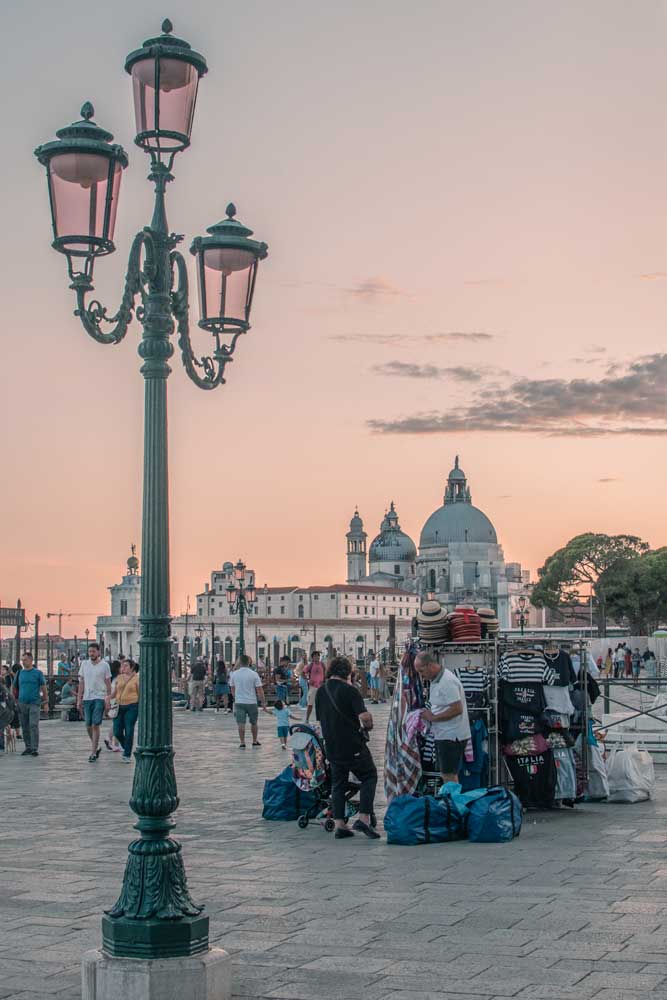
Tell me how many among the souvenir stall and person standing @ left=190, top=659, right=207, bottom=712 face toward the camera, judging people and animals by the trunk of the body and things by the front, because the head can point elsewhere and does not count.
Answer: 1

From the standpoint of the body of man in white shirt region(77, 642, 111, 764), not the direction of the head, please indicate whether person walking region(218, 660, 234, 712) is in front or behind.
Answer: behind

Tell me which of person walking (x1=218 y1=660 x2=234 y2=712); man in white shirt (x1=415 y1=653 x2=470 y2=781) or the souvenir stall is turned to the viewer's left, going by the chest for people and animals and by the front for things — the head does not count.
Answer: the man in white shirt

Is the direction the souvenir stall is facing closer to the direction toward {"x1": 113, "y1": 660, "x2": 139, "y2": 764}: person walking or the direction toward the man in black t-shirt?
the man in black t-shirt

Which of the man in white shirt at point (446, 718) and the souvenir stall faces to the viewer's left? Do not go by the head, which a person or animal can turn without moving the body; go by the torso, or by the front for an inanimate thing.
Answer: the man in white shirt

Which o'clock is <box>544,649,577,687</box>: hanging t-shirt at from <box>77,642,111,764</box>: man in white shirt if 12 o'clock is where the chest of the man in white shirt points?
The hanging t-shirt is roughly at 11 o'clock from the man in white shirt.

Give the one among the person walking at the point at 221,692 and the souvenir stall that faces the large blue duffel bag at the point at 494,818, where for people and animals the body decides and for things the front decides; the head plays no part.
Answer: the souvenir stall

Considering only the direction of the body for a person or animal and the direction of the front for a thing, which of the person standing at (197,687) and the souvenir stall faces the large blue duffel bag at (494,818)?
the souvenir stall

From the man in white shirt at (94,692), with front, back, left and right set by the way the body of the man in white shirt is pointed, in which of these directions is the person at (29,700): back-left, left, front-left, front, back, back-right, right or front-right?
back-right

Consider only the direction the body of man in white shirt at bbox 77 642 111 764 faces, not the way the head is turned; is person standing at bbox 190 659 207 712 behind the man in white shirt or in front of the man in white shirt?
behind
